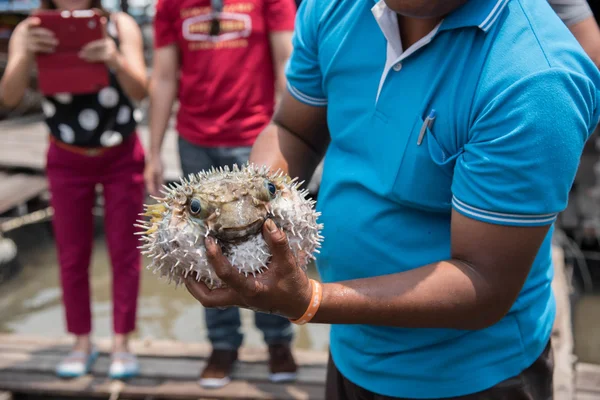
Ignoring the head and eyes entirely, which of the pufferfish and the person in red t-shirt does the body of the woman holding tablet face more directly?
the pufferfish

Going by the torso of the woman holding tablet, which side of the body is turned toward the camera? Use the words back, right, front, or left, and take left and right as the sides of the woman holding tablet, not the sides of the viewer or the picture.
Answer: front

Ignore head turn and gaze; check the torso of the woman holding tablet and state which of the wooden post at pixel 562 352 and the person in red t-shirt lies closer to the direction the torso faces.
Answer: the wooden post

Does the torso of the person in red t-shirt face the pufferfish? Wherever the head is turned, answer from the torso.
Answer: yes

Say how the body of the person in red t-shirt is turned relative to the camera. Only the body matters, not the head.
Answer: toward the camera

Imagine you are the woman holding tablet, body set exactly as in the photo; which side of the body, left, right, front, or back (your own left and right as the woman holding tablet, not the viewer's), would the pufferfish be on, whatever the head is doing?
front

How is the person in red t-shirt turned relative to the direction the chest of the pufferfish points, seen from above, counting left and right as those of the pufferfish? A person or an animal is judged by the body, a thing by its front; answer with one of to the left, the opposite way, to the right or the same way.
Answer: the same way

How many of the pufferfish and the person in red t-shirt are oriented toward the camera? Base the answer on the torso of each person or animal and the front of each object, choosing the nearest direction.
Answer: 2

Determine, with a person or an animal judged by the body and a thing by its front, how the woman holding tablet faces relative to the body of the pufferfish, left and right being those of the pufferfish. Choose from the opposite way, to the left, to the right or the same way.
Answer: the same way

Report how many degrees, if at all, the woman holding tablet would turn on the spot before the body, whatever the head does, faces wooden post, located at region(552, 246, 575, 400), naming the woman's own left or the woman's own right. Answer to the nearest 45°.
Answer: approximately 45° to the woman's own left

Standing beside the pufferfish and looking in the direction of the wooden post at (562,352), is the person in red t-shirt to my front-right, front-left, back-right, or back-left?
front-left

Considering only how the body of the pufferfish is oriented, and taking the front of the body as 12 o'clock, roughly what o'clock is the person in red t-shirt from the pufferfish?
The person in red t-shirt is roughly at 6 o'clock from the pufferfish.

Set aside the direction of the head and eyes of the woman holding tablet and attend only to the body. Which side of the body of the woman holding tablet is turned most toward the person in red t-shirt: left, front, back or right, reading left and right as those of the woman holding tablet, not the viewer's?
left

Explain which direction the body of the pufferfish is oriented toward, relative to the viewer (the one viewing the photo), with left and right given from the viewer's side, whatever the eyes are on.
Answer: facing the viewer

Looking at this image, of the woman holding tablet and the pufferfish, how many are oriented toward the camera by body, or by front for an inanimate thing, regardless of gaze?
2

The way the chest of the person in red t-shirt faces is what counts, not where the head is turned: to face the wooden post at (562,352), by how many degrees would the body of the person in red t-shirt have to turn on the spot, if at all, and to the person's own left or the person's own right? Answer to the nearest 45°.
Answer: approximately 45° to the person's own left

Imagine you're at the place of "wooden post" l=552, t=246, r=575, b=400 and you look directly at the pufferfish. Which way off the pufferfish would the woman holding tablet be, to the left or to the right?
right

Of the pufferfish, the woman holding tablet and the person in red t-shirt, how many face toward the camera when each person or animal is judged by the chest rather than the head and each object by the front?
3
